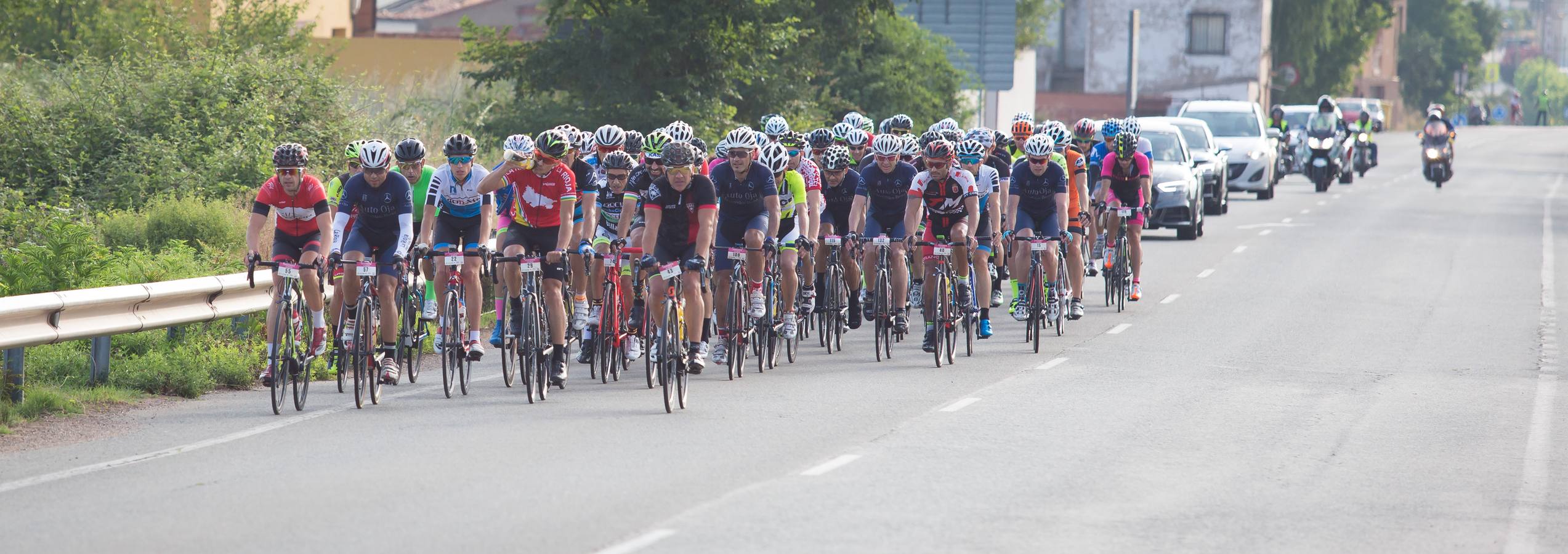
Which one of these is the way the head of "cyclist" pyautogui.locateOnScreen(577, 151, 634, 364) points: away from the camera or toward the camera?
toward the camera

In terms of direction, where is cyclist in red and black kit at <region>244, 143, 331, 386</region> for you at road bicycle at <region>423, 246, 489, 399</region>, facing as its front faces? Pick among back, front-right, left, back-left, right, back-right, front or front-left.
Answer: right

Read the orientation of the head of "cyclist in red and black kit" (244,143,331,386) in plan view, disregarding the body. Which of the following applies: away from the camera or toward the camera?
toward the camera

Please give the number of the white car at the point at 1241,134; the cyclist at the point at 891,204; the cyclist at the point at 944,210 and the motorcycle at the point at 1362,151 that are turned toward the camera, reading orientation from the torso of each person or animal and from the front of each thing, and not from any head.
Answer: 4

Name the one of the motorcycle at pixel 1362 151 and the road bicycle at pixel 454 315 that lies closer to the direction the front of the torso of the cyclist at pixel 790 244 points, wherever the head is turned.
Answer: the road bicycle

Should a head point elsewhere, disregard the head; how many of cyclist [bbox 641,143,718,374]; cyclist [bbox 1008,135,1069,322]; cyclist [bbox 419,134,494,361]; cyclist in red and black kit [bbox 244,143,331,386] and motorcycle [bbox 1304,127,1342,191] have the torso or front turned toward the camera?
5

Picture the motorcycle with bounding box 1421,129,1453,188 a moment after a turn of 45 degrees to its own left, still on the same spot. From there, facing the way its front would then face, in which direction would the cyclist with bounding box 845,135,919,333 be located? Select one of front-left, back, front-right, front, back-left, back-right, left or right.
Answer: front-right

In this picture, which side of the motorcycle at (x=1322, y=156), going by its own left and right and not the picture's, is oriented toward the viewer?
front

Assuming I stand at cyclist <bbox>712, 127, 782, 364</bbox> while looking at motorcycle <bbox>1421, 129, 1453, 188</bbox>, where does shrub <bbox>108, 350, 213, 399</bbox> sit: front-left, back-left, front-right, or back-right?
back-left

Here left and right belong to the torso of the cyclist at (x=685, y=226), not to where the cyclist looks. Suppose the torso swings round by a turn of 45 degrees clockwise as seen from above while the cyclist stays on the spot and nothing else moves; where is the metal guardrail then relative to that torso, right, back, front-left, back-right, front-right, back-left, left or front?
front-right

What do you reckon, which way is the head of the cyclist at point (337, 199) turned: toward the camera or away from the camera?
toward the camera

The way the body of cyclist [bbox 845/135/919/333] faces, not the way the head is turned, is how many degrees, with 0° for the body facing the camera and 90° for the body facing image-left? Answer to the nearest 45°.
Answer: approximately 0°

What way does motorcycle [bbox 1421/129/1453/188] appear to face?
toward the camera

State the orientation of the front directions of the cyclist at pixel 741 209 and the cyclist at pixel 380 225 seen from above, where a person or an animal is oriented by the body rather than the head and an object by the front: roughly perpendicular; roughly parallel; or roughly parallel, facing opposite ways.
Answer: roughly parallel

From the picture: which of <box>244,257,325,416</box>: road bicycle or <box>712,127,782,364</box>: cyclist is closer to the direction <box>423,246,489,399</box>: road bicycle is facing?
the road bicycle

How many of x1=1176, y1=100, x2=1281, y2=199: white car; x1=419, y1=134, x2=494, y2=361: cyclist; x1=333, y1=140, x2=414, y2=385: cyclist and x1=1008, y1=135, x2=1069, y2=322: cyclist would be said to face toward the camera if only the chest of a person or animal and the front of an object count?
4

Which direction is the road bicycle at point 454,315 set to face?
toward the camera

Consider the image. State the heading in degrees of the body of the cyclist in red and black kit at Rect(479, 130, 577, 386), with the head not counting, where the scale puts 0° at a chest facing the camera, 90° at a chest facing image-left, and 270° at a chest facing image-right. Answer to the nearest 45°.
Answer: approximately 0°
